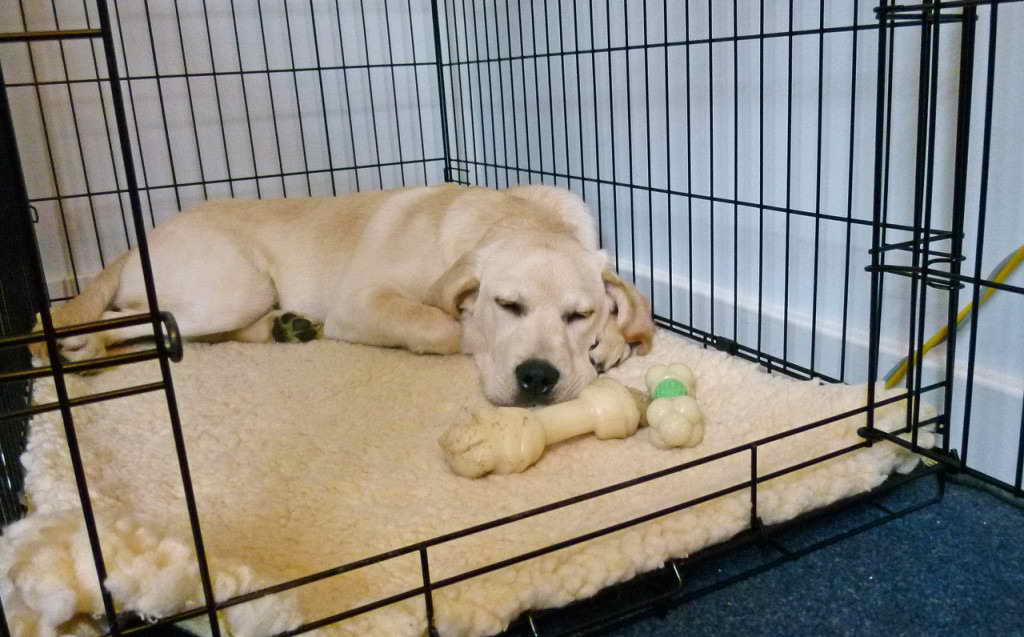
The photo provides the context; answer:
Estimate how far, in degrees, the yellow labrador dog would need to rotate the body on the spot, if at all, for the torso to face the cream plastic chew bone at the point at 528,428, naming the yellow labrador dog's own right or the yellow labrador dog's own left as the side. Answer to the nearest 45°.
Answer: approximately 45° to the yellow labrador dog's own right

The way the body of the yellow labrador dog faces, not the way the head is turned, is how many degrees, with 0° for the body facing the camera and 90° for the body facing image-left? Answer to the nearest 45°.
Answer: approximately 315°
